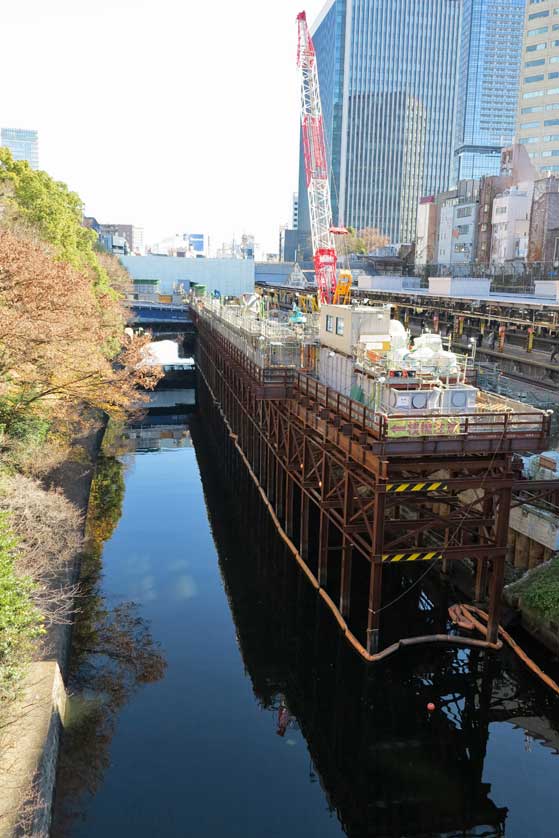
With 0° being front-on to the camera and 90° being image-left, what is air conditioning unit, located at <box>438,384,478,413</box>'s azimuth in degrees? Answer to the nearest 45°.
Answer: approximately 0°

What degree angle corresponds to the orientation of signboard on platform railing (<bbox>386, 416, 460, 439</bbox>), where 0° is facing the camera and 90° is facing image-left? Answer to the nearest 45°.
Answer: approximately 0°

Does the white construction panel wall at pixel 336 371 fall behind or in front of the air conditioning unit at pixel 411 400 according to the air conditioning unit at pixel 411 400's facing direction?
behind

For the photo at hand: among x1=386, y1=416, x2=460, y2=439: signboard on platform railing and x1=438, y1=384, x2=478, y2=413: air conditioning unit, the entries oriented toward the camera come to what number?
2

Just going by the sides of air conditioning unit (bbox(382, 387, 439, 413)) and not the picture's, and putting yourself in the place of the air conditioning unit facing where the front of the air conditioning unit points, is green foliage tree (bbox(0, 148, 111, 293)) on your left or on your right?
on your right

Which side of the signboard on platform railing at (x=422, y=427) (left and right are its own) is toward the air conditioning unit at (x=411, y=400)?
back

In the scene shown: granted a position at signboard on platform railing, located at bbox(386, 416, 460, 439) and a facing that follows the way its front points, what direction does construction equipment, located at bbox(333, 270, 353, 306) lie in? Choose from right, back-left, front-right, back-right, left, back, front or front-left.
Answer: back

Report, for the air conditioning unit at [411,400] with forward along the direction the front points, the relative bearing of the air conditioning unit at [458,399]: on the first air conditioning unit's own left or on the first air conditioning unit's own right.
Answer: on the first air conditioning unit's own left

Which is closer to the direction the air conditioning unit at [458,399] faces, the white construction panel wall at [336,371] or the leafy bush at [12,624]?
the leafy bush
